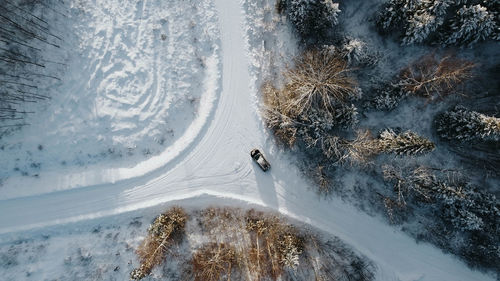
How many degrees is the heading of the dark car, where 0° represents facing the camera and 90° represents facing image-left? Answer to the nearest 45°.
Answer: approximately 135°

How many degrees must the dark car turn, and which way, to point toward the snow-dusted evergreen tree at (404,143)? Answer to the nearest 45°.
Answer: approximately 135° to its right

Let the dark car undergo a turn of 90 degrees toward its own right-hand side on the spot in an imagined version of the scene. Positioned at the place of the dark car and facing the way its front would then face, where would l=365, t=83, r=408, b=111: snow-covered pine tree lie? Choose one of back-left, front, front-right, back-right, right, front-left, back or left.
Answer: front-right

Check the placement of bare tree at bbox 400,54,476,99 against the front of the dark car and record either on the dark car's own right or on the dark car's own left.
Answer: on the dark car's own right

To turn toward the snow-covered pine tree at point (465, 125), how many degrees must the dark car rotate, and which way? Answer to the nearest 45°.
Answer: approximately 135° to its right
